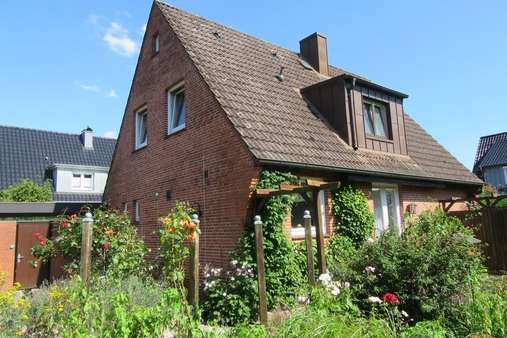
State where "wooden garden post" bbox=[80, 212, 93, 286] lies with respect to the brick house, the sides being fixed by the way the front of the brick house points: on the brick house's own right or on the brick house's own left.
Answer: on the brick house's own right

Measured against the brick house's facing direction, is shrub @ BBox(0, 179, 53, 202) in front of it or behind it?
behind

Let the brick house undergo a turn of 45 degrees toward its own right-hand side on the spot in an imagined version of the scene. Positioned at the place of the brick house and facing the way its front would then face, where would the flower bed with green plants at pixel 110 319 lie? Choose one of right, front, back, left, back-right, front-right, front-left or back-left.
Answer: front

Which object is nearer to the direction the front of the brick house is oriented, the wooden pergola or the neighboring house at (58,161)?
the wooden pergola

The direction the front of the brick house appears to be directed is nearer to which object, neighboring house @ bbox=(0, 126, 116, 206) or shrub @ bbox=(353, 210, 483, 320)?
the shrub

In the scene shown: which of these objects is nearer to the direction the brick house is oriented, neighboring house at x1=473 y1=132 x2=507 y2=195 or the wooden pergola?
the wooden pergola

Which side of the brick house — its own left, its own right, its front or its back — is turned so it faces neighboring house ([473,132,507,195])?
left

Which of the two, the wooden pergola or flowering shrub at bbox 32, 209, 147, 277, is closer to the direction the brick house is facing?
the wooden pergola

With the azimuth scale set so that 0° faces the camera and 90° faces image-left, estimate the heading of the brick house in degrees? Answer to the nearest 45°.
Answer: approximately 315°

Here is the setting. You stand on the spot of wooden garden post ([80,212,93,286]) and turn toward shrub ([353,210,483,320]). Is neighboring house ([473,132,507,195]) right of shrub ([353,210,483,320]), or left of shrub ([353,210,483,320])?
left

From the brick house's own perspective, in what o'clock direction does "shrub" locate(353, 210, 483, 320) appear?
The shrub is roughly at 12 o'clock from the brick house.

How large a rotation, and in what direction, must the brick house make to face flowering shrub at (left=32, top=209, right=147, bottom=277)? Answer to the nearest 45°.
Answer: approximately 90° to its right
